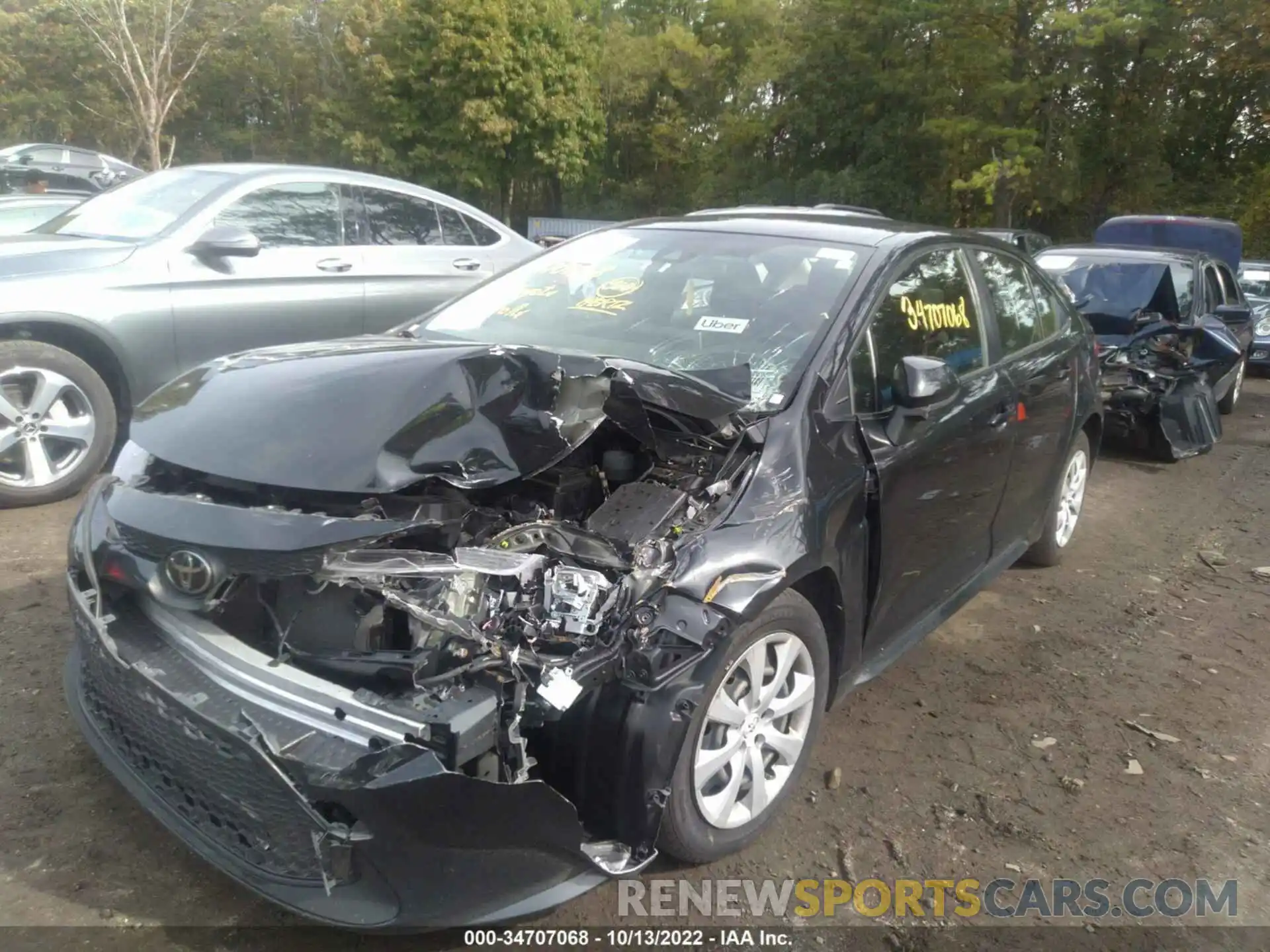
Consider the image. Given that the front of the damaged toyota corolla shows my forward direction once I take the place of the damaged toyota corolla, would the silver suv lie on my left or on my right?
on my right

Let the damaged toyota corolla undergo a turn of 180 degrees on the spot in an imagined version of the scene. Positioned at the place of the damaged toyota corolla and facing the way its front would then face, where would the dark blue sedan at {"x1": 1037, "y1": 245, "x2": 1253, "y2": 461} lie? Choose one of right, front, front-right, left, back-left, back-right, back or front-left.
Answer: front

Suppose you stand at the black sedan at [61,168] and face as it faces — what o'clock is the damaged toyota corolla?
The damaged toyota corolla is roughly at 9 o'clock from the black sedan.

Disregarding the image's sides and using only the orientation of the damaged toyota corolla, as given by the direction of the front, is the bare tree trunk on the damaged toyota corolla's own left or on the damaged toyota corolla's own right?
on the damaged toyota corolla's own right

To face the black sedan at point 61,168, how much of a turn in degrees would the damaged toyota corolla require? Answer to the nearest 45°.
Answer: approximately 90° to its right

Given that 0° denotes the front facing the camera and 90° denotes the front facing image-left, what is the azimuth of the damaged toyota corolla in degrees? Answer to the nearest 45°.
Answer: approximately 45°

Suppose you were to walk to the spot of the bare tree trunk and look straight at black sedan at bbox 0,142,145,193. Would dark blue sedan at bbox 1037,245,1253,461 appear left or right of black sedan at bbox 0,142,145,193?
left

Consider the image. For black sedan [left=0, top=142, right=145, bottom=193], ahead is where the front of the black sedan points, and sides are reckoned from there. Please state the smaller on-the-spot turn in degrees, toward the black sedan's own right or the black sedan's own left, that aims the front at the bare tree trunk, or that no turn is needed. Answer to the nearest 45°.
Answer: approximately 90° to the black sedan's own right

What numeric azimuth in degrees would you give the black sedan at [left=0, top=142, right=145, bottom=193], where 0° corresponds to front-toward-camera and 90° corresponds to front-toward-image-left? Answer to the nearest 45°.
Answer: approximately 90°
